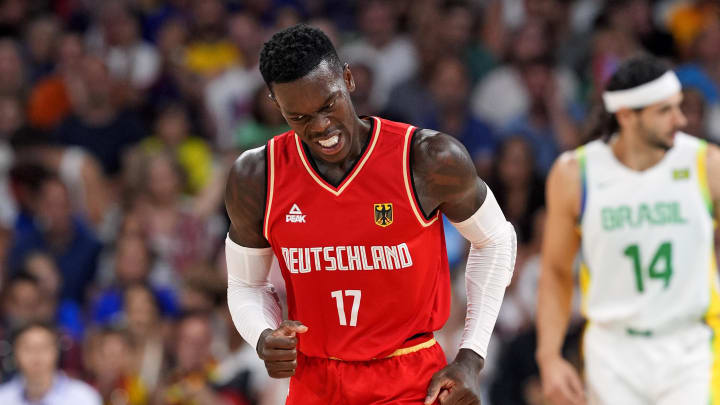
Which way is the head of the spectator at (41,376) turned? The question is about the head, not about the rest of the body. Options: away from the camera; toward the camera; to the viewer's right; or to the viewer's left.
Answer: toward the camera

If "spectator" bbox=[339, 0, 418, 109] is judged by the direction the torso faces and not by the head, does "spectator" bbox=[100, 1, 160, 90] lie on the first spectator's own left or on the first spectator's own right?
on the first spectator's own right

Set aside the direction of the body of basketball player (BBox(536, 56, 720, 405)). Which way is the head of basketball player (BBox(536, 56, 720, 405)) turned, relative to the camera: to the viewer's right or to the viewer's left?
to the viewer's right

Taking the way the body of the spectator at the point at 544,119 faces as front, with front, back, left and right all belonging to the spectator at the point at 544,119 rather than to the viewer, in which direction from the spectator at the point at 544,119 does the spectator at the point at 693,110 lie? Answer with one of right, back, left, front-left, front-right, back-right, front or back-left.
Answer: front-left

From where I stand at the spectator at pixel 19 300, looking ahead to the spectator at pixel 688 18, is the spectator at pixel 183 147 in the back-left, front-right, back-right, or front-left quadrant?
front-left

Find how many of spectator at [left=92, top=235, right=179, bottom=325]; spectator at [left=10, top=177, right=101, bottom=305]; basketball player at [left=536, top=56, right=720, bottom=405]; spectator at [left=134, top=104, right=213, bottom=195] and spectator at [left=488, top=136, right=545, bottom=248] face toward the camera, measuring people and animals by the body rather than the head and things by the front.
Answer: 5

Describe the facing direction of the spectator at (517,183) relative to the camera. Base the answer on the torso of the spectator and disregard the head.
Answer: toward the camera

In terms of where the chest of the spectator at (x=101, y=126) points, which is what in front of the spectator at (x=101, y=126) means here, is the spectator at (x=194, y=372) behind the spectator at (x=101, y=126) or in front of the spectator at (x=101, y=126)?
in front

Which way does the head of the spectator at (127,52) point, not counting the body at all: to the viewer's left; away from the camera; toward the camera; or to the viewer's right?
toward the camera

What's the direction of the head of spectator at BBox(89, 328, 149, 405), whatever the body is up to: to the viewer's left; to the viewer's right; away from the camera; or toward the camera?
toward the camera

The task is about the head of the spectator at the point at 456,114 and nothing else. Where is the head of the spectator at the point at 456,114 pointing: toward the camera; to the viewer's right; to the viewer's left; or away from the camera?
toward the camera

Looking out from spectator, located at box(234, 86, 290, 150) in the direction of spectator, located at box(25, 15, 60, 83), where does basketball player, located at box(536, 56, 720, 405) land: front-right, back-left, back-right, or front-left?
back-left

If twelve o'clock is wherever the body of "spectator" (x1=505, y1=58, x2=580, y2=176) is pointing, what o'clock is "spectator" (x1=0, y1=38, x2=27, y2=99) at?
"spectator" (x1=0, y1=38, x2=27, y2=99) is roughly at 3 o'clock from "spectator" (x1=505, y1=58, x2=580, y2=176).

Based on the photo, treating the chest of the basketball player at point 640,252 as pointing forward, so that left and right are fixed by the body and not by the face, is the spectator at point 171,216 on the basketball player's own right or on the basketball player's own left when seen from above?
on the basketball player's own right

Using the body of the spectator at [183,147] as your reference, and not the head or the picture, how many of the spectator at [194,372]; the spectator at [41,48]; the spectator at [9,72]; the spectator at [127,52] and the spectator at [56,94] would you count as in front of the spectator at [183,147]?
1

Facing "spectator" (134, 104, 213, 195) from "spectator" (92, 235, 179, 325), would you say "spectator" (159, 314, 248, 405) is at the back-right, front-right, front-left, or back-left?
back-right

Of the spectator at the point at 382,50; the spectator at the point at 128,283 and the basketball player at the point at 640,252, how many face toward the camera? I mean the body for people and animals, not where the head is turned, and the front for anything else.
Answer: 3

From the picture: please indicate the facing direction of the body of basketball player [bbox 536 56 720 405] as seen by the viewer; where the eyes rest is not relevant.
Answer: toward the camera

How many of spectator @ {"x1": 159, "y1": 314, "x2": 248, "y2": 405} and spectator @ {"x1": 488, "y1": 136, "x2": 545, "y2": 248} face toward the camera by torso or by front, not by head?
2

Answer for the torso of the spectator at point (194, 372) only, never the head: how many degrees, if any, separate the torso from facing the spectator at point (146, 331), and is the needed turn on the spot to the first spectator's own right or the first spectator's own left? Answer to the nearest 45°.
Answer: approximately 135° to the first spectator's own right

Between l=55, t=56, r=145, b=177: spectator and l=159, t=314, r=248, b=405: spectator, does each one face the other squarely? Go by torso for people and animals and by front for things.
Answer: no
